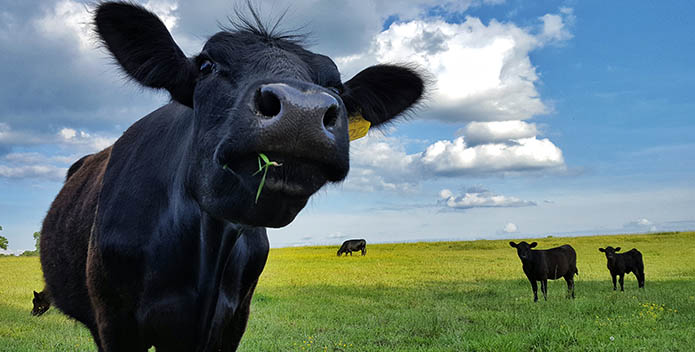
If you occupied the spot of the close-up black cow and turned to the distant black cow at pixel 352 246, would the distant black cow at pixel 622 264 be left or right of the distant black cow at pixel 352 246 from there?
right

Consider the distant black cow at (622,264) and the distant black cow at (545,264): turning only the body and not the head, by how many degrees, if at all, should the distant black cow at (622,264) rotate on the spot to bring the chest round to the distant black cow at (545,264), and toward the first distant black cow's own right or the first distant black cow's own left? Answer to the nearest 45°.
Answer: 0° — it already faces it

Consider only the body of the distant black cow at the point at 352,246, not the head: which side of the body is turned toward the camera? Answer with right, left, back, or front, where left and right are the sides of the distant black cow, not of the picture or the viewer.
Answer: left

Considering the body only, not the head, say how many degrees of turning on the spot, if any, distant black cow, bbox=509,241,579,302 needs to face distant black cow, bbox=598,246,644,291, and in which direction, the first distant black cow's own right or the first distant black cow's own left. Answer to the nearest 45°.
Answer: approximately 180°

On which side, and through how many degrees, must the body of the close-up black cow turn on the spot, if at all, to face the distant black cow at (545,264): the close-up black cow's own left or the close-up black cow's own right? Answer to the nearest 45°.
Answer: approximately 90° to the close-up black cow's own left

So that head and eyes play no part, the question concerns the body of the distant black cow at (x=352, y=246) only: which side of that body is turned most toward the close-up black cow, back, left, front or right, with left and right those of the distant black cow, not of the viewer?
left

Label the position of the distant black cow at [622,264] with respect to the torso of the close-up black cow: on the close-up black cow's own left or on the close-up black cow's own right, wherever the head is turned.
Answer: on the close-up black cow's own left

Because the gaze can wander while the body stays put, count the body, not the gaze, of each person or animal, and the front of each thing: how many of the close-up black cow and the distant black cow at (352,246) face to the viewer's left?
1

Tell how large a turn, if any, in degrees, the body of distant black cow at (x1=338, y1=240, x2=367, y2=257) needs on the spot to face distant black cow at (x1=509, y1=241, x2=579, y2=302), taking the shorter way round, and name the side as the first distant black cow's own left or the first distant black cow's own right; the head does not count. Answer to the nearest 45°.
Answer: approximately 90° to the first distant black cow's own left
